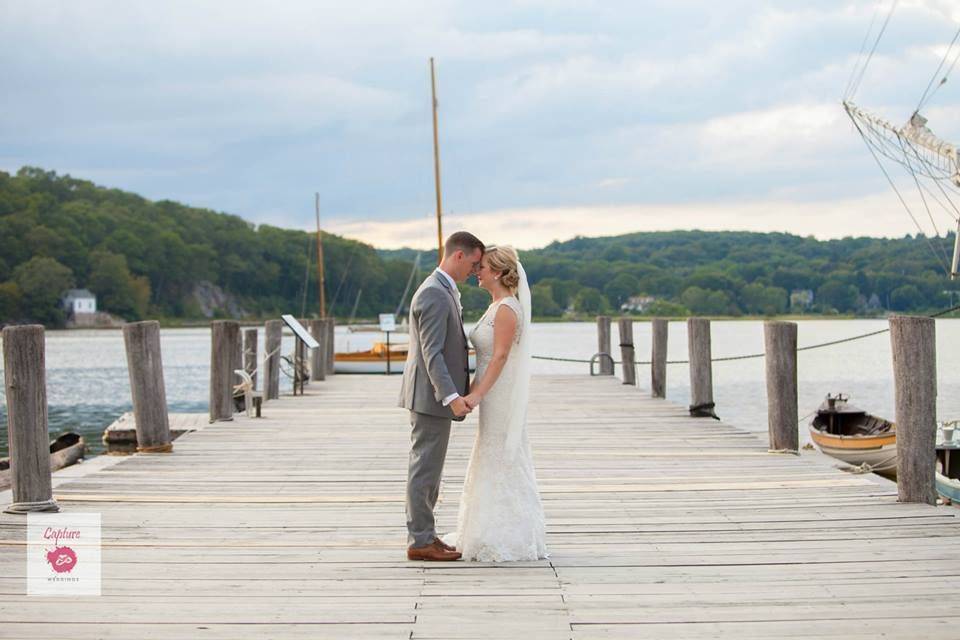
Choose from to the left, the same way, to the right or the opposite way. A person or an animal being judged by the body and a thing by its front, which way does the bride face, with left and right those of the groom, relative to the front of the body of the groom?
the opposite way

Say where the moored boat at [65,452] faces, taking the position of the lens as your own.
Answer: facing away from the viewer and to the right of the viewer

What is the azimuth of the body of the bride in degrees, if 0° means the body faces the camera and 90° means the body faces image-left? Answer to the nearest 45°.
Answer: approximately 90°

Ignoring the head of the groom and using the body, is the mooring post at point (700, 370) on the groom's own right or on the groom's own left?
on the groom's own left

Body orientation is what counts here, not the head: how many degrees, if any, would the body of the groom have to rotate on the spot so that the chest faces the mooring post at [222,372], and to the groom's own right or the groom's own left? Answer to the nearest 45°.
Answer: approximately 90° to the groom's own left

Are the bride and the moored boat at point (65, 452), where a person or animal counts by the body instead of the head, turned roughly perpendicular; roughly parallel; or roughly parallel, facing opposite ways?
roughly perpendicular

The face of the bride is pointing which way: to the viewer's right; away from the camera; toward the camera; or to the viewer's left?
to the viewer's left

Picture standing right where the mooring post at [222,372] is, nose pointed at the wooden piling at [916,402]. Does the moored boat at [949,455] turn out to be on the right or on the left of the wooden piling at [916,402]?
left

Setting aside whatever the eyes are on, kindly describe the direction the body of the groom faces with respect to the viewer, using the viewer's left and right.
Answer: facing to the right of the viewer
